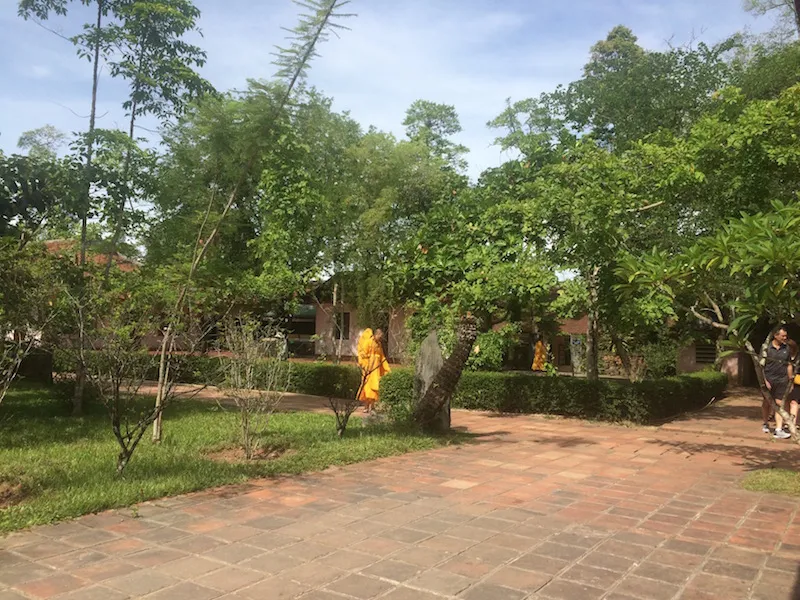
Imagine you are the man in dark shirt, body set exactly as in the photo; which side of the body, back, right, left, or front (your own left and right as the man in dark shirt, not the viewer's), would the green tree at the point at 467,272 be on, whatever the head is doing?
right

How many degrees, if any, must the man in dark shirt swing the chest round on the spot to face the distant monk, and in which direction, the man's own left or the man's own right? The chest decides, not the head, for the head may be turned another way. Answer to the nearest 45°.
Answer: approximately 180°

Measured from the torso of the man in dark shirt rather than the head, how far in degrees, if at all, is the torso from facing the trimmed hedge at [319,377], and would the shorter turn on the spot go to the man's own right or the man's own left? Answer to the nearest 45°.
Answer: approximately 135° to the man's own right

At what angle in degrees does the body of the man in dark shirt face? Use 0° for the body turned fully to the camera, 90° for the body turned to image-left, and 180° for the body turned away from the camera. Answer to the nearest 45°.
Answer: approximately 315°

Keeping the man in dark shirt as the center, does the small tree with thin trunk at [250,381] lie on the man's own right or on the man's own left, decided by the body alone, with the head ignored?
on the man's own right

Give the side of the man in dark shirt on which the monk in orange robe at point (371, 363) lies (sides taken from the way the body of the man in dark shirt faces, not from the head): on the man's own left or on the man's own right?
on the man's own right

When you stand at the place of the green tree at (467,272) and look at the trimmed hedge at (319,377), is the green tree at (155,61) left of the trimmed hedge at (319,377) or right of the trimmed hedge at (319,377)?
left
